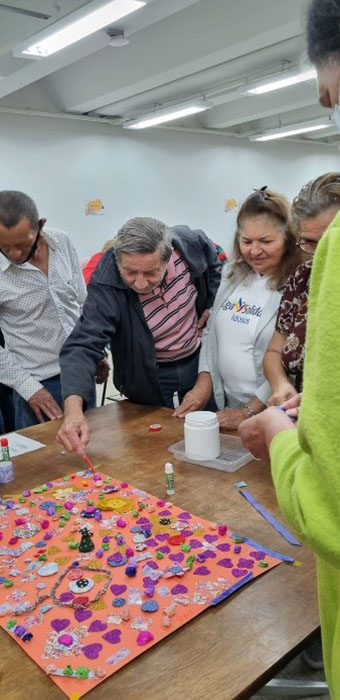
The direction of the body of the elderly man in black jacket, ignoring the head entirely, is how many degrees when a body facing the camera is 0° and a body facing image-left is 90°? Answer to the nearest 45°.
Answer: approximately 0°

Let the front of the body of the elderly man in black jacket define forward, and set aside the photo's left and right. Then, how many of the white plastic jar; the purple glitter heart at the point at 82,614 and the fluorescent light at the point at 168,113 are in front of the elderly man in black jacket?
2

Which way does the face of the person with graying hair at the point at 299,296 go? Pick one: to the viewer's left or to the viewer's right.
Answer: to the viewer's left

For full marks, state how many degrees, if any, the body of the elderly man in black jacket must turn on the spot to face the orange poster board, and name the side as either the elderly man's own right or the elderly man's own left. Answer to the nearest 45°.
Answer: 0° — they already face it

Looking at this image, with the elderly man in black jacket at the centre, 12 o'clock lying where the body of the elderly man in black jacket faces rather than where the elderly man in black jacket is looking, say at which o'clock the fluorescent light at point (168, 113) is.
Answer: The fluorescent light is roughly at 6 o'clock from the elderly man in black jacket.

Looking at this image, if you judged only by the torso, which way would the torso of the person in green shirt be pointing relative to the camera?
to the viewer's left

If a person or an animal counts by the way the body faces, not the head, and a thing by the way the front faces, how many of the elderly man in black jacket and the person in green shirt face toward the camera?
1

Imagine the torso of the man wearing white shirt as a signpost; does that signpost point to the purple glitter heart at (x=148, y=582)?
yes

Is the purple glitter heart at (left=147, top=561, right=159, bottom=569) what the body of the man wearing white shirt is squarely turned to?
yes
